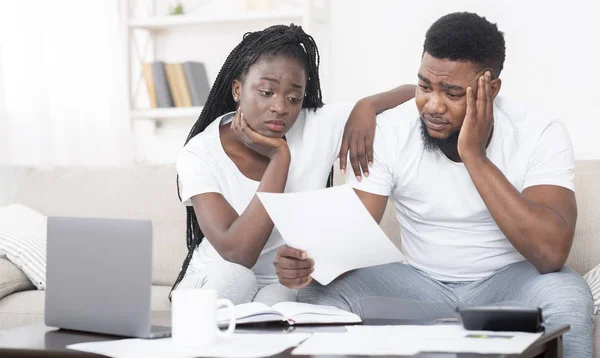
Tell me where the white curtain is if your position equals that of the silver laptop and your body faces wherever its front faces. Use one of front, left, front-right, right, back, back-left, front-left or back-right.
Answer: front-left

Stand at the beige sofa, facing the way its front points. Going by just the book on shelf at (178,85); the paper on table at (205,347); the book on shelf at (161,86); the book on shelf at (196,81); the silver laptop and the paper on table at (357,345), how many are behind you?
3

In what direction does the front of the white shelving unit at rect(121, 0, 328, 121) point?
toward the camera

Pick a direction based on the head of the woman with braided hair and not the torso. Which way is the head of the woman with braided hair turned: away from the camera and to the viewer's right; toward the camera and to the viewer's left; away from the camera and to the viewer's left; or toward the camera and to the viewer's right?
toward the camera and to the viewer's right

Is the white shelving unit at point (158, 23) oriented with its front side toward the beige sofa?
yes

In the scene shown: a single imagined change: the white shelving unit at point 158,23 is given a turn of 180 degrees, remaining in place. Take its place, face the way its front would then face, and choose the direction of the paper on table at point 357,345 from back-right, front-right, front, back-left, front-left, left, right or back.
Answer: back

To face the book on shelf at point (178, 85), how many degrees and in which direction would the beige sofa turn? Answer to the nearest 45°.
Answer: approximately 180°

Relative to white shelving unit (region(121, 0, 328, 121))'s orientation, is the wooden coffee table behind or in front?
in front

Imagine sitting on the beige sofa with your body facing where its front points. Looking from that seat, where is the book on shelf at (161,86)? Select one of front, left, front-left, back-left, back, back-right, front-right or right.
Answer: back

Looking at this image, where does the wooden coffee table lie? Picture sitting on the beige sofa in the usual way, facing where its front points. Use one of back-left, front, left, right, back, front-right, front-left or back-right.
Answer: front

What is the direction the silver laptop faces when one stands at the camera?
facing away from the viewer and to the right of the viewer

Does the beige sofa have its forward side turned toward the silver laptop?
yes

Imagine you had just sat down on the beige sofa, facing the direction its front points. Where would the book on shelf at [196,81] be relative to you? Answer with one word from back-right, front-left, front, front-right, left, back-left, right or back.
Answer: back

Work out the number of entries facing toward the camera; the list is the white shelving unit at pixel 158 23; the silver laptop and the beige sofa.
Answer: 2

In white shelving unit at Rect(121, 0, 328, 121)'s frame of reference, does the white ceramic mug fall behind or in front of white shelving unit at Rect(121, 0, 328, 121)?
in front

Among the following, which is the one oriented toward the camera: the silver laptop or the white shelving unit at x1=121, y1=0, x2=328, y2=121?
the white shelving unit

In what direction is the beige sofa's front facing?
toward the camera
